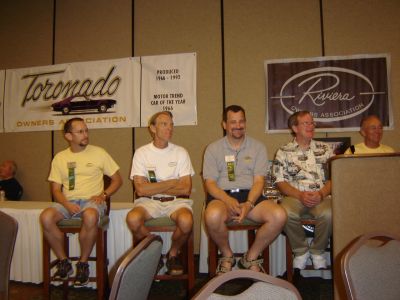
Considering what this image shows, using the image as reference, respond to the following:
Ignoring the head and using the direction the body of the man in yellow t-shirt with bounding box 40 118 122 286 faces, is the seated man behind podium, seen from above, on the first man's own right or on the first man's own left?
on the first man's own left

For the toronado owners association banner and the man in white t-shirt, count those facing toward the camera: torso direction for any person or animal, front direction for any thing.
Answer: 2

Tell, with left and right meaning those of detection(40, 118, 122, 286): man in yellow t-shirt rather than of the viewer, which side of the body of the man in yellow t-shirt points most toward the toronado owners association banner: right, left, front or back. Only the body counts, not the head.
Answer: back

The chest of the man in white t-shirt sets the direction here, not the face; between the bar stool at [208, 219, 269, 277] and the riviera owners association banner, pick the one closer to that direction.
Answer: the bar stool

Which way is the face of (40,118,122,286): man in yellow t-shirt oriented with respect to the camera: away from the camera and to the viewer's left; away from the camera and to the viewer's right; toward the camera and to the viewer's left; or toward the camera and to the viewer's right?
toward the camera and to the viewer's right

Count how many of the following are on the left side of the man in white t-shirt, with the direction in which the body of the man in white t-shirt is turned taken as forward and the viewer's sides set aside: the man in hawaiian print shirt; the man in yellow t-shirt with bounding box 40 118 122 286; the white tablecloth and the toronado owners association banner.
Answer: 1

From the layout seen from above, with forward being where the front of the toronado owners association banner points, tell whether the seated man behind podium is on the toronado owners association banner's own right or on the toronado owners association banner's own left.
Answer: on the toronado owners association banner's own left

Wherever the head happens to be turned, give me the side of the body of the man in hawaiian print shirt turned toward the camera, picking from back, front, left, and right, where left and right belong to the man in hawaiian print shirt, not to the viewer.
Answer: front

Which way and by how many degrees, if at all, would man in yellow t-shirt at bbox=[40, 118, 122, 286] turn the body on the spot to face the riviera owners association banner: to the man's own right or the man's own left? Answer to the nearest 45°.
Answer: approximately 90° to the man's own left

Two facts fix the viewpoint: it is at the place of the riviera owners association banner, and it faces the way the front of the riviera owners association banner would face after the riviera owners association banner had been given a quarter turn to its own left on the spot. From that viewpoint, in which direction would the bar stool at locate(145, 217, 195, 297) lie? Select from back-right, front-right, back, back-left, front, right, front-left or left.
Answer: back-right

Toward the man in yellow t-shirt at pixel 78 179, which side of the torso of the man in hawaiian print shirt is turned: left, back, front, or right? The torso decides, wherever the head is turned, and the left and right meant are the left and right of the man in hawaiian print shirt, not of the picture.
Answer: right

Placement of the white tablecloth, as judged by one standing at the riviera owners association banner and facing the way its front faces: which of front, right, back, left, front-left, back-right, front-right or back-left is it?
front-right

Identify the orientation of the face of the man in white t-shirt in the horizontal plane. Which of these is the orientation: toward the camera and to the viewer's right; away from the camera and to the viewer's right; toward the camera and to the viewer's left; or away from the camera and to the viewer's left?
toward the camera and to the viewer's right

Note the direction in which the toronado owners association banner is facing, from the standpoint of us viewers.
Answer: facing the viewer
